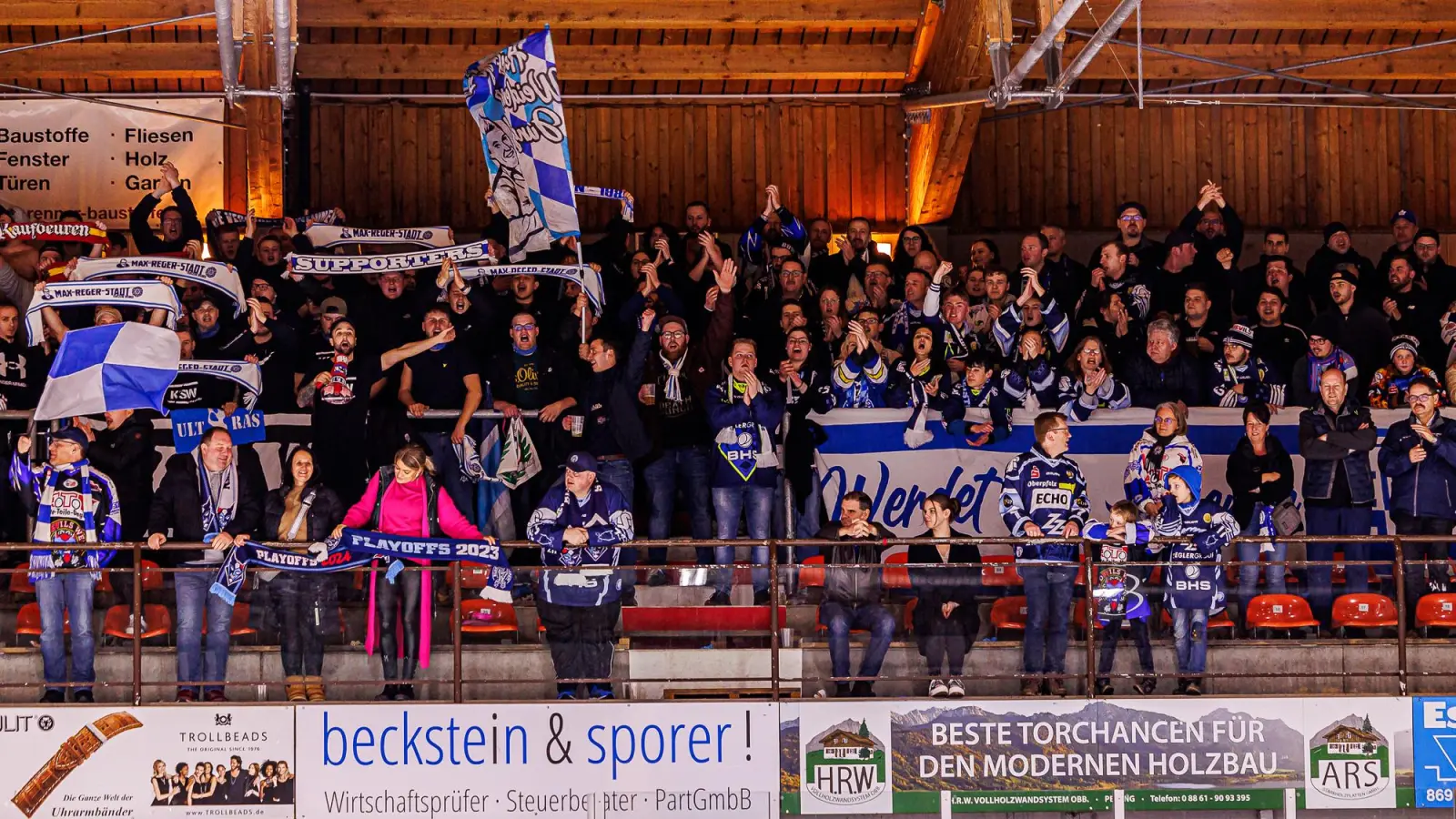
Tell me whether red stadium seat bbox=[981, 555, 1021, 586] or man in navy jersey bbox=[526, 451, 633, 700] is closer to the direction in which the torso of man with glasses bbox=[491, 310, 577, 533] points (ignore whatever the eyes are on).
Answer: the man in navy jersey

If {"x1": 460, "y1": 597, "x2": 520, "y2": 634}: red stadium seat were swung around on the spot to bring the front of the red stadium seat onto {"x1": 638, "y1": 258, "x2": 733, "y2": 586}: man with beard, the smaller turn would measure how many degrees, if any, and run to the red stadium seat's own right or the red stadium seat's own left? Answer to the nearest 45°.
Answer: approximately 135° to the red stadium seat's own left

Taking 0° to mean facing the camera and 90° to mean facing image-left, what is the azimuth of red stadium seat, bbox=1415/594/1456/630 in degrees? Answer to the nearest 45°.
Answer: approximately 0°

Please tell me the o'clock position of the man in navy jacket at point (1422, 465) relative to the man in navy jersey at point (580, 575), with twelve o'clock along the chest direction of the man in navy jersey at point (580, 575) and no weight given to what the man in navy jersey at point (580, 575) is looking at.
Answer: the man in navy jacket at point (1422, 465) is roughly at 9 o'clock from the man in navy jersey at point (580, 575).
